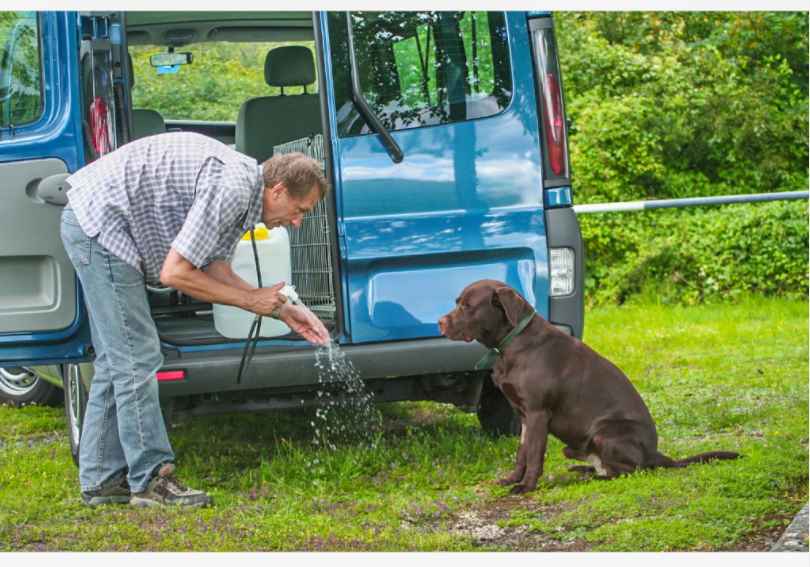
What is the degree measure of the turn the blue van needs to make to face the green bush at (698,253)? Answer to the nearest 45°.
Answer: approximately 45° to its right

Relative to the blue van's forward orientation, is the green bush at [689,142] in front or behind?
in front

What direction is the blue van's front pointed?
away from the camera

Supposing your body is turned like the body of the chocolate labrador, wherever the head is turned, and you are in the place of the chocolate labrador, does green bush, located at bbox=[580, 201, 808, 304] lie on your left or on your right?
on your right

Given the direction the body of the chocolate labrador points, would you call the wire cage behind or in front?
in front

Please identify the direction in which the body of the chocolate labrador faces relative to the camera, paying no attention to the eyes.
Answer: to the viewer's left

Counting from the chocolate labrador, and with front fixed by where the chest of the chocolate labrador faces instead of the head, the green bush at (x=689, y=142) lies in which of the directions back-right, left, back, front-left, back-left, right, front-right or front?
right

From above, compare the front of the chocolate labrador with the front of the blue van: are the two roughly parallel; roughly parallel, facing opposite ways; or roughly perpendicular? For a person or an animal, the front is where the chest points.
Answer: roughly perpendicular

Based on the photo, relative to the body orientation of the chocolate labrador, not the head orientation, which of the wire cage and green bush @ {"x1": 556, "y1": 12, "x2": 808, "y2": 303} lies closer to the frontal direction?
the wire cage
